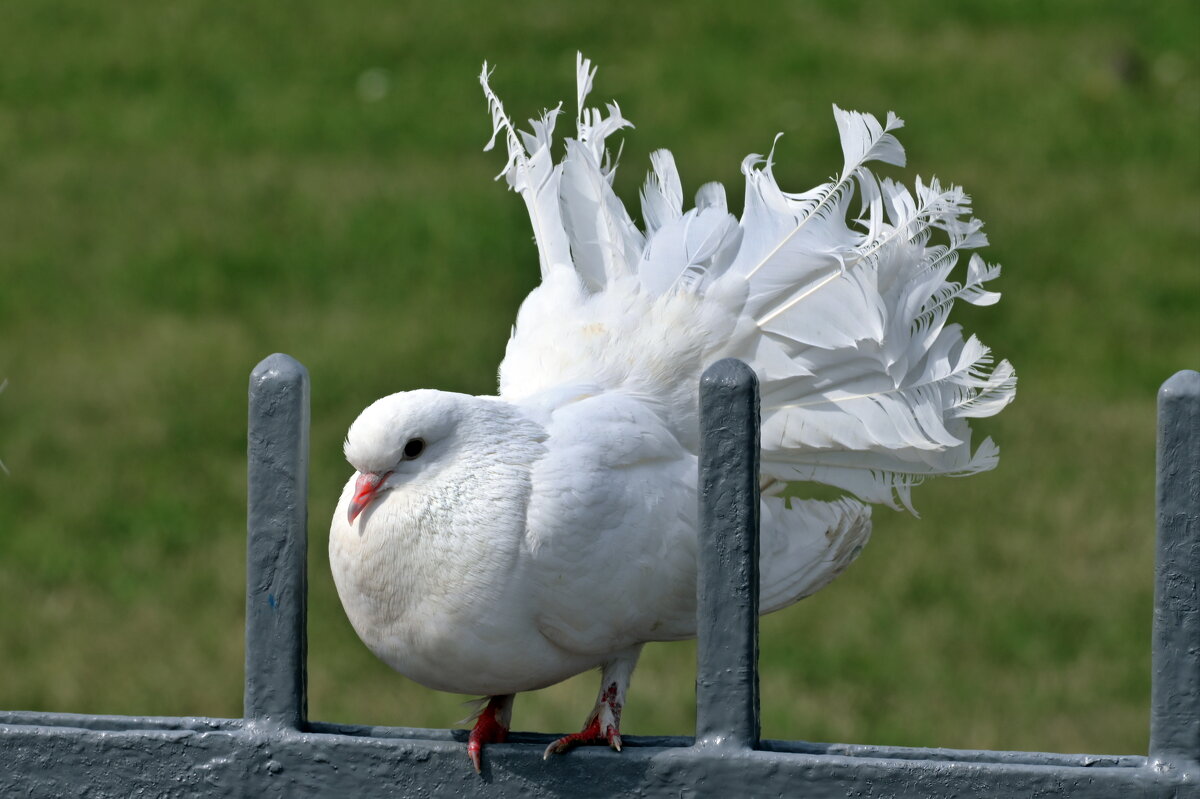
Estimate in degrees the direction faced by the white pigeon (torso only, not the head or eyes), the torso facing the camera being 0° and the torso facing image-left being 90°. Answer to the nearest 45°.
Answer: approximately 45°
